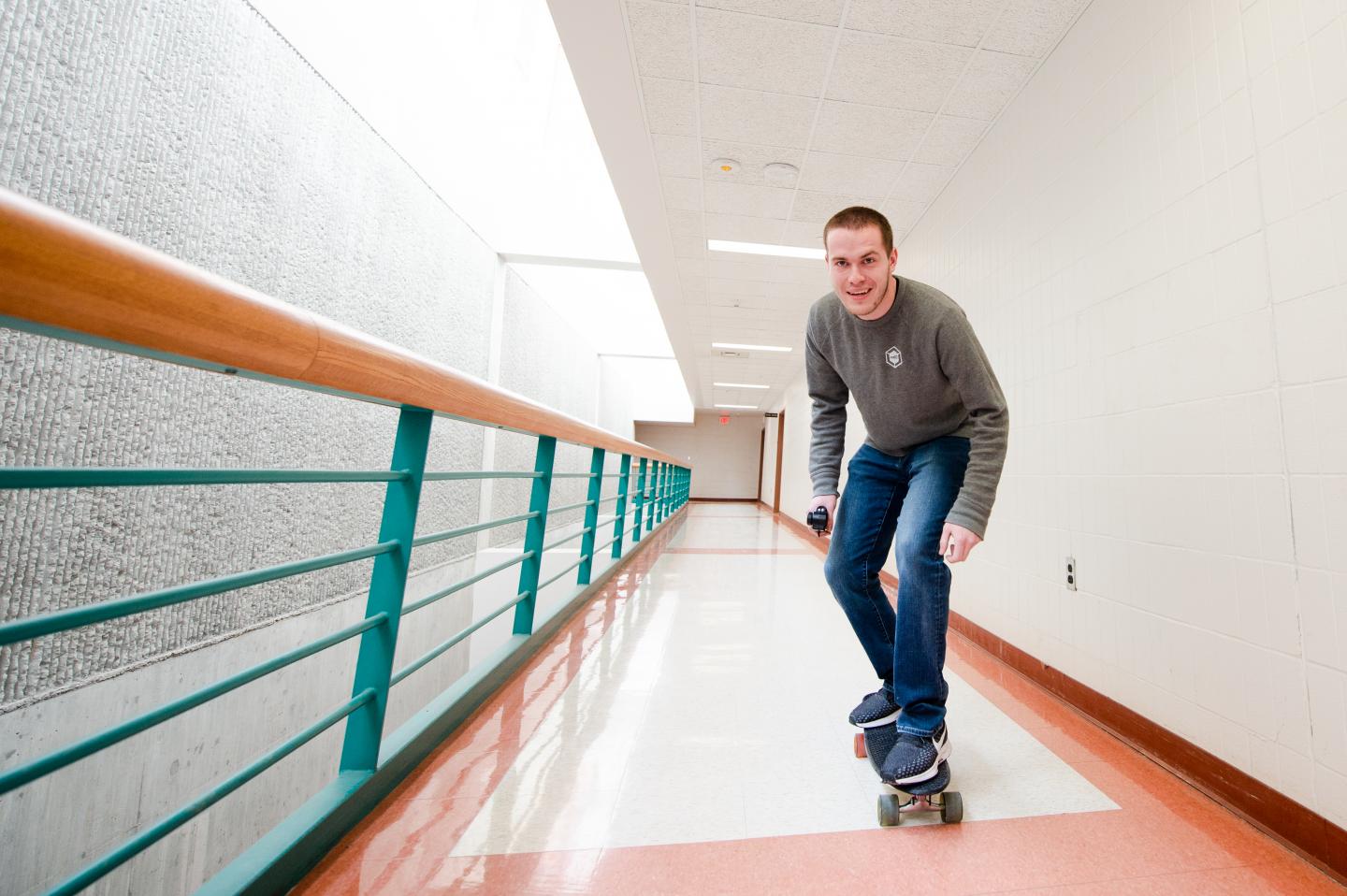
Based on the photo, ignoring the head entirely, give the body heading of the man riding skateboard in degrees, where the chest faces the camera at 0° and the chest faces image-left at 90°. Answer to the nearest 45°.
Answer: approximately 45°

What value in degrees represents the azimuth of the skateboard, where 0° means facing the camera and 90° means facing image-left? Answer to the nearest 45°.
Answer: approximately 0°
